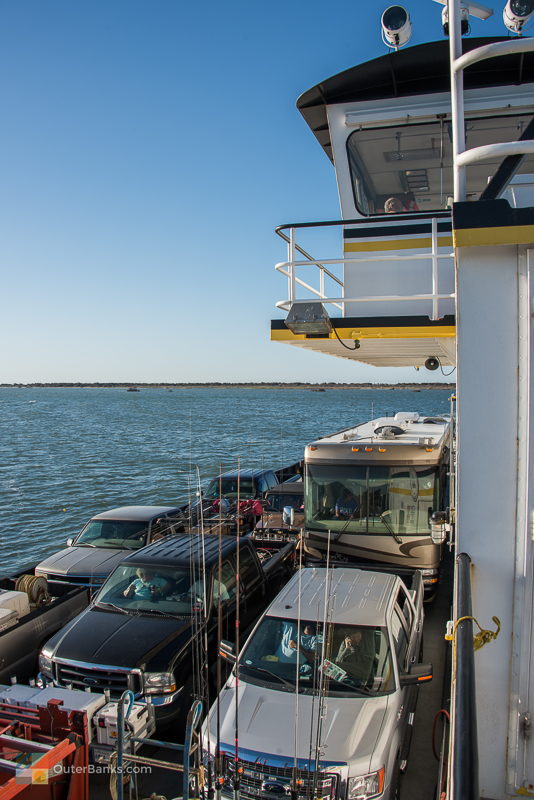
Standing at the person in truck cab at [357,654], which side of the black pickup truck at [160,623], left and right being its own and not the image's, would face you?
left

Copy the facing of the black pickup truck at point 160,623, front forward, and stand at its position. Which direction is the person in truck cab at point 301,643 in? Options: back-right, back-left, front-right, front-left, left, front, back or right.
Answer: left

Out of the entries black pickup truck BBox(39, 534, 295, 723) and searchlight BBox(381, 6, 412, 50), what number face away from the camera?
0

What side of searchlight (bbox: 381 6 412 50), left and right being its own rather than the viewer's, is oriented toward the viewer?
front

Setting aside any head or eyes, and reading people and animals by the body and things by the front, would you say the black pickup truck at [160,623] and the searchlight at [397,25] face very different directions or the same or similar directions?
same or similar directions

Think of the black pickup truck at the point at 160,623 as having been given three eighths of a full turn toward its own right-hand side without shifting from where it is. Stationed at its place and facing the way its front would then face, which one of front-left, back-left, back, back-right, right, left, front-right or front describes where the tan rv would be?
front-right

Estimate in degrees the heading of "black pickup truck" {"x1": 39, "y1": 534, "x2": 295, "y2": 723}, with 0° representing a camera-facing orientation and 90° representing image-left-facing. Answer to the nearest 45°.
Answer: approximately 45°

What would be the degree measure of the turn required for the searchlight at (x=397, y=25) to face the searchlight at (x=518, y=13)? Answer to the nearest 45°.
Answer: approximately 90° to its left
